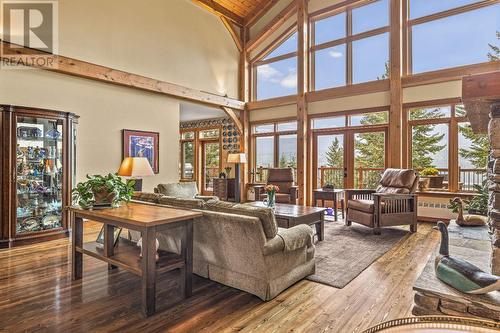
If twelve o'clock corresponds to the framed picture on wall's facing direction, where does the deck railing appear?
The deck railing is roughly at 11 o'clock from the framed picture on wall.

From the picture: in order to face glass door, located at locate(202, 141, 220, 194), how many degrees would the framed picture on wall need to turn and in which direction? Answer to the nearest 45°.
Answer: approximately 90° to its left

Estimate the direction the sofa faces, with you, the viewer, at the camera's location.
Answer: facing away from the viewer and to the right of the viewer

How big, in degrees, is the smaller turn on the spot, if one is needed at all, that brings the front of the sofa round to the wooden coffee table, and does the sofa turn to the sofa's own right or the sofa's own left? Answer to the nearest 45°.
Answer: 0° — it already faces it

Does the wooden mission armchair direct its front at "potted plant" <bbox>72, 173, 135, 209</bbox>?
yes

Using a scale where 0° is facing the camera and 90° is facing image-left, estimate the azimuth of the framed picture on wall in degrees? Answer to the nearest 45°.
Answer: approximately 315°

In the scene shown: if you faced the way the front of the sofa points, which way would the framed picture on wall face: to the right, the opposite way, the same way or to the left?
to the right

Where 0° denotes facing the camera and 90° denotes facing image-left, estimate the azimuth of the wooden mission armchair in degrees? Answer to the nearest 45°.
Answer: approximately 45°

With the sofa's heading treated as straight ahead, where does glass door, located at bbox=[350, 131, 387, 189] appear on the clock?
The glass door is roughly at 12 o'clock from the sofa.

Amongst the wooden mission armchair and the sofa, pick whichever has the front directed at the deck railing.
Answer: the sofa
